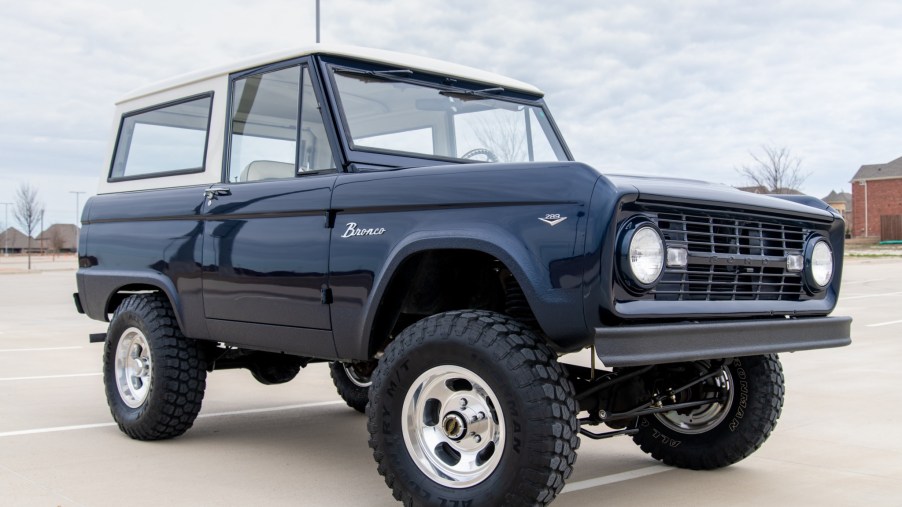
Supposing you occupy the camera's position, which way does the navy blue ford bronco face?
facing the viewer and to the right of the viewer
